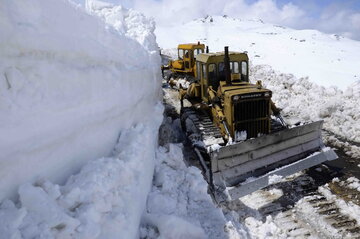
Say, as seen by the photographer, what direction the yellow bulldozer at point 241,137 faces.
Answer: facing the viewer and to the right of the viewer

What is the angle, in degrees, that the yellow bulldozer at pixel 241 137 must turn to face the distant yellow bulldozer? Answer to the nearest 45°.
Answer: approximately 135° to its left
